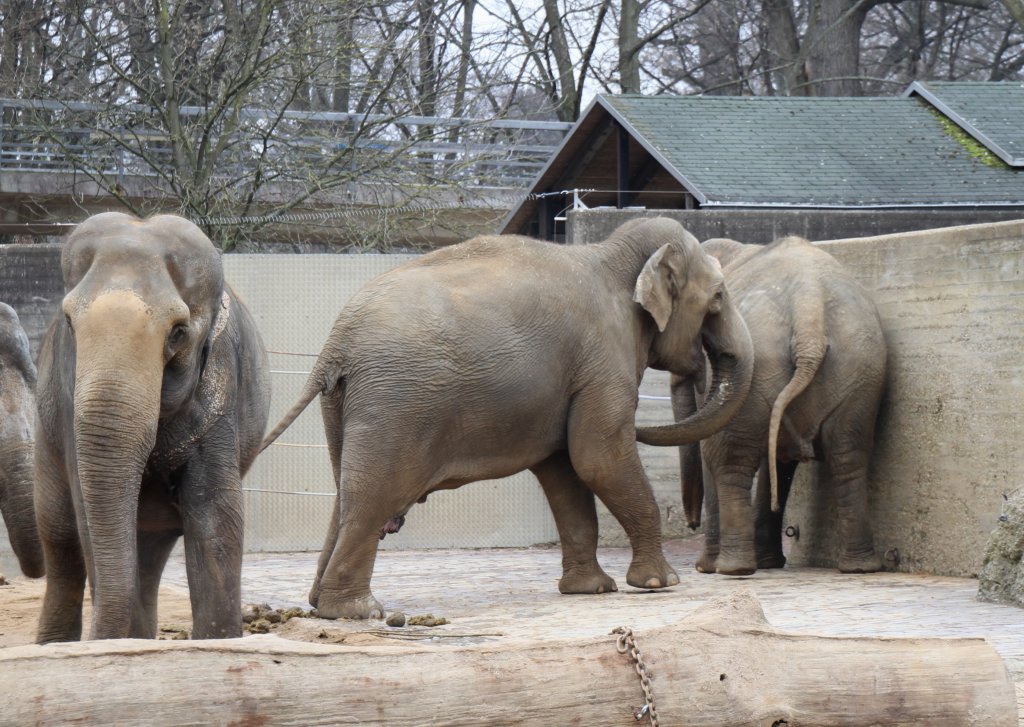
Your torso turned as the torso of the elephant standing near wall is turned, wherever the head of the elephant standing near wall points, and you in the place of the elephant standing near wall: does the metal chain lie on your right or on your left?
on your left

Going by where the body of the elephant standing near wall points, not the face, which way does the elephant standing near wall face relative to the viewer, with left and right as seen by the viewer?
facing away from the viewer and to the left of the viewer

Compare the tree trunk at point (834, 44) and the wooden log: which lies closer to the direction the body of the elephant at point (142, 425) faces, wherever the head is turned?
the wooden log

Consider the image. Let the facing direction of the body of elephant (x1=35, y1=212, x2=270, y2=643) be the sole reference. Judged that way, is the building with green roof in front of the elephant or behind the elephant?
behind

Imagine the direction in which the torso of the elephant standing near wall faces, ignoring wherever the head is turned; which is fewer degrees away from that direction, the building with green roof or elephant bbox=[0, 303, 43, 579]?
the building with green roof

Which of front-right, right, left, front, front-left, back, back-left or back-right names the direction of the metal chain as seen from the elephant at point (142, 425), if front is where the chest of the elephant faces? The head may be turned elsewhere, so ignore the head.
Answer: front-left

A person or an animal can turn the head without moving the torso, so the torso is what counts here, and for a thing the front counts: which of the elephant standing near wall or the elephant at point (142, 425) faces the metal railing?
the elephant standing near wall

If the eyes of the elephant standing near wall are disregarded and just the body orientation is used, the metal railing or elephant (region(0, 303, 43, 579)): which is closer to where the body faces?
the metal railing

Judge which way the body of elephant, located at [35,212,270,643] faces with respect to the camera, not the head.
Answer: toward the camera

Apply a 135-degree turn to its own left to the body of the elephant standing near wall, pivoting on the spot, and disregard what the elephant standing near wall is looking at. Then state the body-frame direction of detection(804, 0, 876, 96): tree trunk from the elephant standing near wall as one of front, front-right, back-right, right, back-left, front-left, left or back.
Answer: back

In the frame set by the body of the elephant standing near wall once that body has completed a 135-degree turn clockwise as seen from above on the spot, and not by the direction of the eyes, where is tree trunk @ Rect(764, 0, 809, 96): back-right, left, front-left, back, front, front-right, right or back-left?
left

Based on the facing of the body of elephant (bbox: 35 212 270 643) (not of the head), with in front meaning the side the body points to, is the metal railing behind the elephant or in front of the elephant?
behind

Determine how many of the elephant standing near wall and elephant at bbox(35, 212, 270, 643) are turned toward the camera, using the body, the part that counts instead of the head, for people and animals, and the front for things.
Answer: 1

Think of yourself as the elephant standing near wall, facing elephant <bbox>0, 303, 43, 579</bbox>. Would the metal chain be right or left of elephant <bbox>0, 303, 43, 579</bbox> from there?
left

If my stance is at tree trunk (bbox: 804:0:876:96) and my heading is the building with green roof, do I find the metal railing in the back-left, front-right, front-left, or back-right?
front-right

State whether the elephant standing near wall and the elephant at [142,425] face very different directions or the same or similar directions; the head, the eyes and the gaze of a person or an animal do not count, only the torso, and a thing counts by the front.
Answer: very different directions

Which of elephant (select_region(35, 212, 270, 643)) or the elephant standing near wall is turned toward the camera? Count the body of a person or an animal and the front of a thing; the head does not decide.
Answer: the elephant
